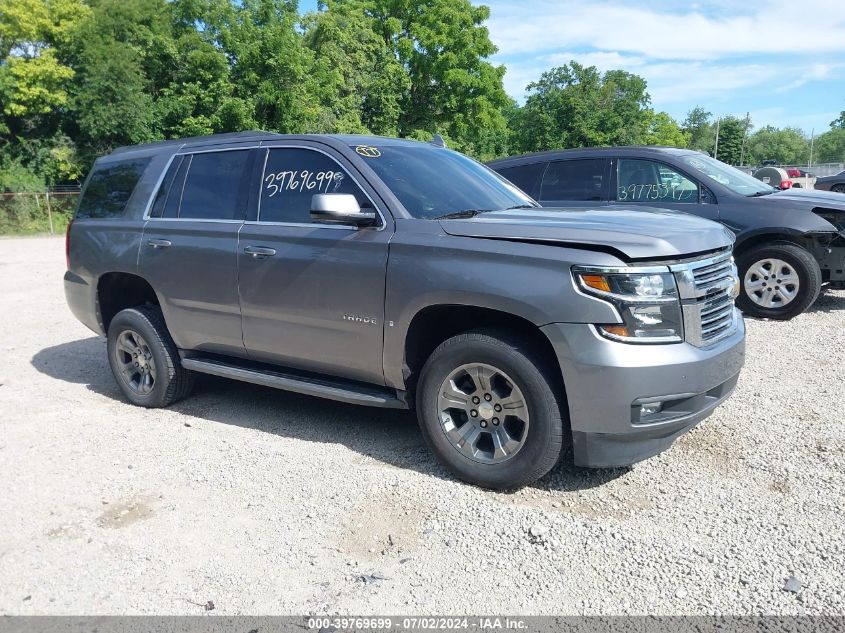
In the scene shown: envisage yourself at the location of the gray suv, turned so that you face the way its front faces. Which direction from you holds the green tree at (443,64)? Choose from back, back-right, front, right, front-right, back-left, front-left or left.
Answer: back-left

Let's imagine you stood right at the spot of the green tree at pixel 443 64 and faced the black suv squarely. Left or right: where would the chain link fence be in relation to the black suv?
right

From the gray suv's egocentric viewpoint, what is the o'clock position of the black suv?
The black suv is roughly at 9 o'clock from the gray suv.

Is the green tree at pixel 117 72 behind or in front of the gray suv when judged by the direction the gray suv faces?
behind

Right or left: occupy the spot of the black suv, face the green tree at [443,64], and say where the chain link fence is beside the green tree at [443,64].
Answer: left

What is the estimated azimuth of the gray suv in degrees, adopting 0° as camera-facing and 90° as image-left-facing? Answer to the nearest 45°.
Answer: approximately 315°

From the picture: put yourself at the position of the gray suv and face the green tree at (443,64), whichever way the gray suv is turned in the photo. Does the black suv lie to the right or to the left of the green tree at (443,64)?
right

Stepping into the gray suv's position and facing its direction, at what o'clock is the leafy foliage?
The leafy foliage is roughly at 7 o'clock from the gray suv.

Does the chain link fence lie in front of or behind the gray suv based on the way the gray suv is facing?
behind
